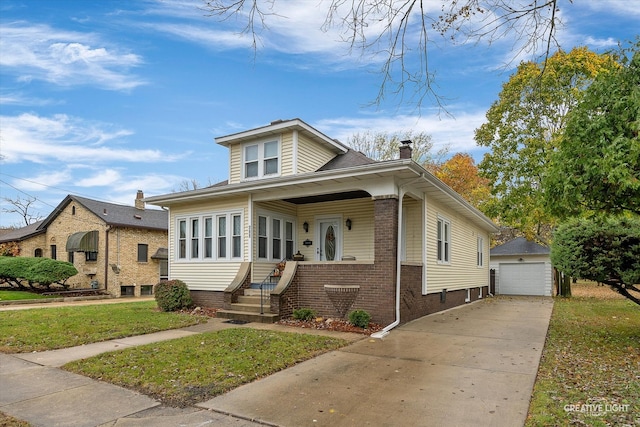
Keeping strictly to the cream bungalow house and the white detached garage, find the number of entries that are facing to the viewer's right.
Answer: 0

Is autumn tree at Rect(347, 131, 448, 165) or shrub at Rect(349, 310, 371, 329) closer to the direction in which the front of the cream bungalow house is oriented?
the shrub

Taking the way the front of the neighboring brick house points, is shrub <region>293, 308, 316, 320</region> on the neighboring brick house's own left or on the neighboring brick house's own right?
on the neighboring brick house's own left

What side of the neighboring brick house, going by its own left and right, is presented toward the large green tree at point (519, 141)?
left

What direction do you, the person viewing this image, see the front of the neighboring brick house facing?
facing the viewer and to the left of the viewer

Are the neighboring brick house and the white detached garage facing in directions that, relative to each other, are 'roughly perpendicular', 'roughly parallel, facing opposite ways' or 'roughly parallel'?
roughly parallel

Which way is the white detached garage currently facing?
toward the camera

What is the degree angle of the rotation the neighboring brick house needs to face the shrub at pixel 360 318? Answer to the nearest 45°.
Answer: approximately 45° to its left
